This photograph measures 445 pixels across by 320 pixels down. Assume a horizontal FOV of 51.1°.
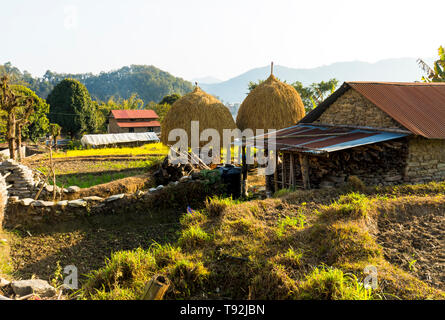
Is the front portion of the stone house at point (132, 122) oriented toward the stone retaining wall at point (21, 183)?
yes

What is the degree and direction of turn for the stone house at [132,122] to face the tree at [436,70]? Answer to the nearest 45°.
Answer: approximately 45° to its left

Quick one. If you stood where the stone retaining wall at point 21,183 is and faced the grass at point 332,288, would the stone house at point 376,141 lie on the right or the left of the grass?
left

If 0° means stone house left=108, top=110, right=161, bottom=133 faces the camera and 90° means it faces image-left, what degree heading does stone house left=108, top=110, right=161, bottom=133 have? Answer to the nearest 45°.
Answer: approximately 0°

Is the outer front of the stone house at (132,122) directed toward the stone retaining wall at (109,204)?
yes

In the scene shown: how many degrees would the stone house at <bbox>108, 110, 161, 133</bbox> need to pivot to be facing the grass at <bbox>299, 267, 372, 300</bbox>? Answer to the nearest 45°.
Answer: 0° — it already faces it

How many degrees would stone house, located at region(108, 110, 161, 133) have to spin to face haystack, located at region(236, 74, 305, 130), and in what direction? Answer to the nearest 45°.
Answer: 0° — it already faces it

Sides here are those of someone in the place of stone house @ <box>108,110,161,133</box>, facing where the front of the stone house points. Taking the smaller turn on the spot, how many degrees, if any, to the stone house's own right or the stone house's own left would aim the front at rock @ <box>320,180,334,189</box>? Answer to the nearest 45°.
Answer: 0° — it already faces it
